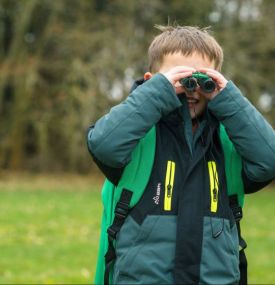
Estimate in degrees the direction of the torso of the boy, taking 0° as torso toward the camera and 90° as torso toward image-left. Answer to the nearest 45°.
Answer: approximately 0°
